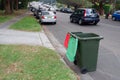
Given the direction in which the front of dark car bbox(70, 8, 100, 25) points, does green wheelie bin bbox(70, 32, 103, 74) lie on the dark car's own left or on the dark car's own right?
on the dark car's own left
